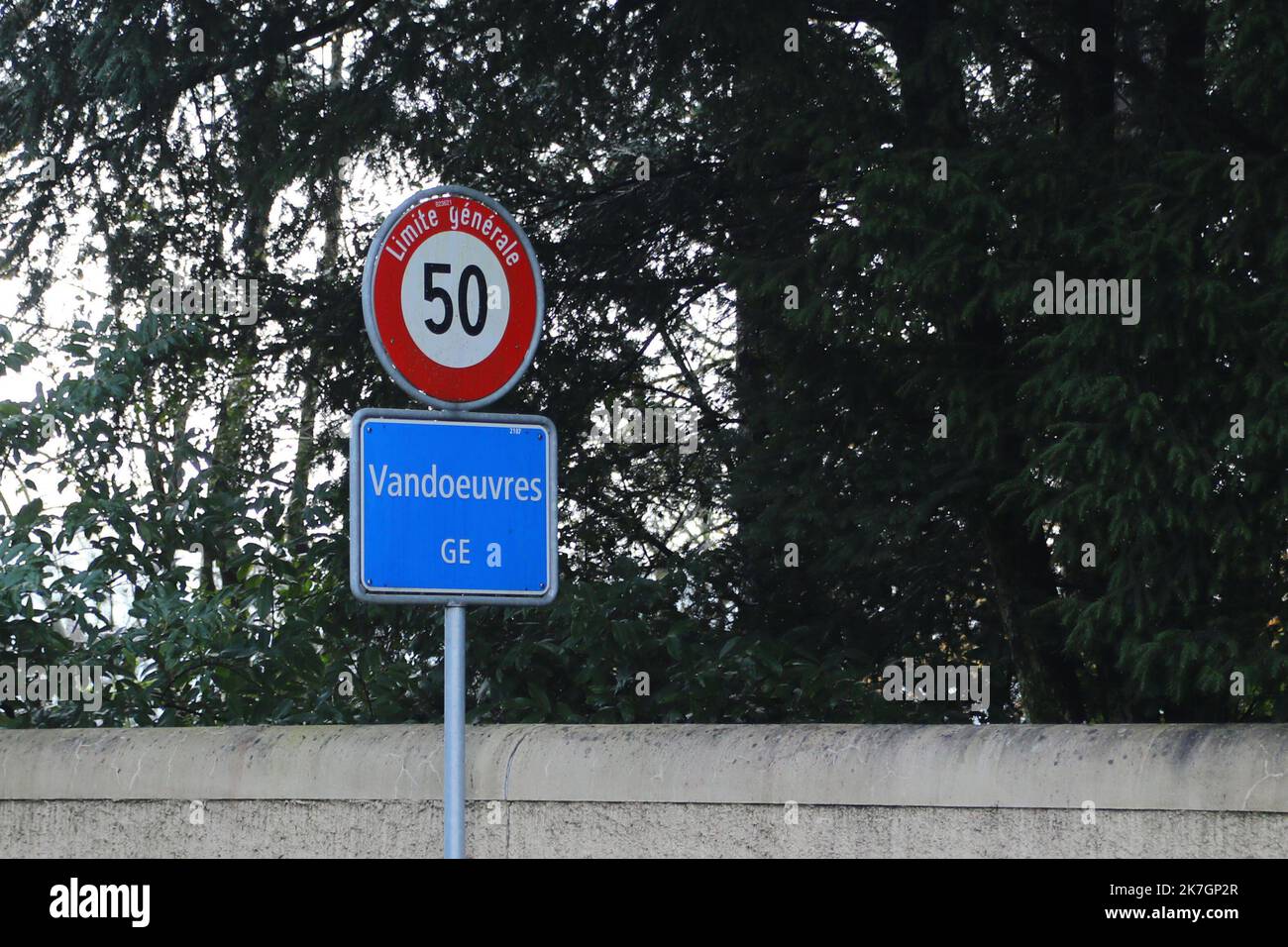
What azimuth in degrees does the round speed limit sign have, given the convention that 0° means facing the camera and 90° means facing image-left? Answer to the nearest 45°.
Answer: approximately 315°
